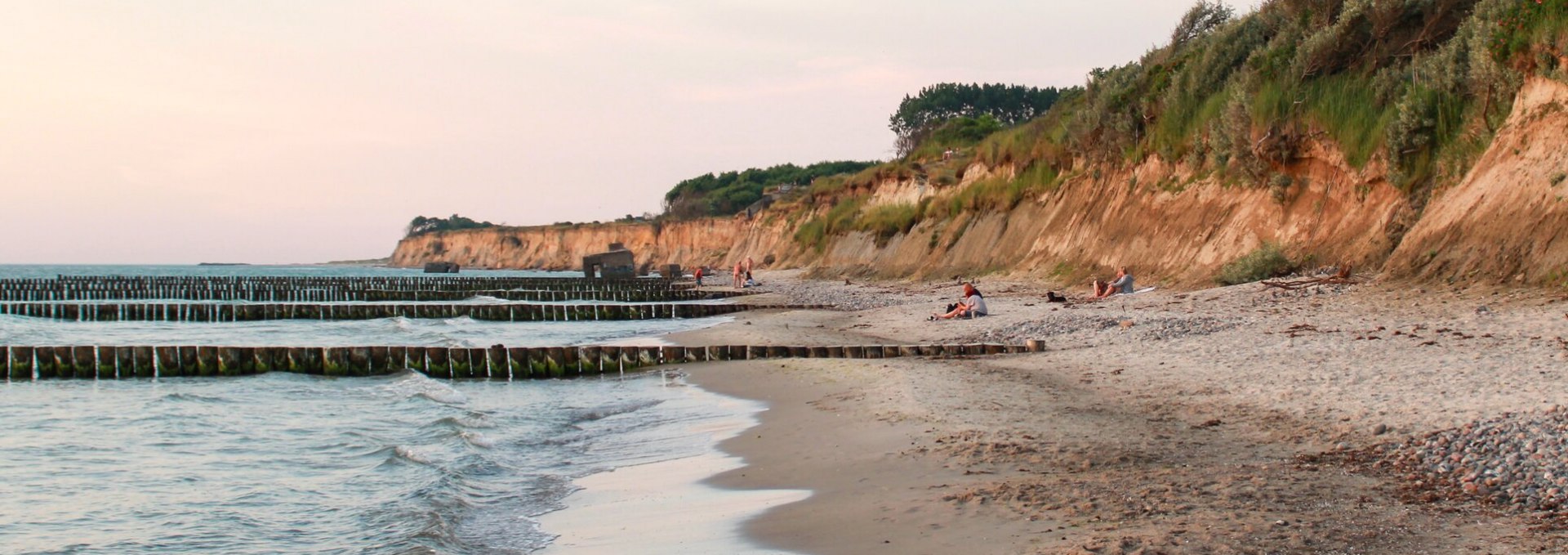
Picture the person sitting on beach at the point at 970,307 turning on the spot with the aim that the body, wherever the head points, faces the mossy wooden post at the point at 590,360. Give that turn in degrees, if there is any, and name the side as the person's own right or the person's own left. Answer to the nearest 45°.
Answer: approximately 45° to the person's own left

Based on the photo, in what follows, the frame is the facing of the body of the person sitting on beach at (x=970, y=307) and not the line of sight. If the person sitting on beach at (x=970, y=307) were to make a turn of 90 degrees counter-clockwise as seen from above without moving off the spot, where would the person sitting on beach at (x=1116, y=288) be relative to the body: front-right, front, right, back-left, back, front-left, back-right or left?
back-left

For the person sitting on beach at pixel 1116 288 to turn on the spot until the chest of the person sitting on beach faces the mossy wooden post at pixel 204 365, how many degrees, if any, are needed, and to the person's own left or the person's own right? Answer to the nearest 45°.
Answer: approximately 45° to the person's own left

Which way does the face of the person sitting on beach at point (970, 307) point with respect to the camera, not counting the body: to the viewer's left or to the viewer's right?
to the viewer's left

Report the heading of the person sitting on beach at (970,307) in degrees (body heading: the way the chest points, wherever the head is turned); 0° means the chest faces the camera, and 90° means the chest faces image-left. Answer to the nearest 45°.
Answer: approximately 90°

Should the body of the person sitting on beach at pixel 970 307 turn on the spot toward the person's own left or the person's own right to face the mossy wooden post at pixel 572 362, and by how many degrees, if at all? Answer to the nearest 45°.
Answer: approximately 45° to the person's own left

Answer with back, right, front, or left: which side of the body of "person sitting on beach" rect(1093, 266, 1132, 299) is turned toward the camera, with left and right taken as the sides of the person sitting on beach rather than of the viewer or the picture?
left

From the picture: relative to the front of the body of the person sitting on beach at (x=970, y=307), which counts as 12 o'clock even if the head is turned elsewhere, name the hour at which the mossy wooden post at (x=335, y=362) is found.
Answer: The mossy wooden post is roughly at 11 o'clock from the person sitting on beach.

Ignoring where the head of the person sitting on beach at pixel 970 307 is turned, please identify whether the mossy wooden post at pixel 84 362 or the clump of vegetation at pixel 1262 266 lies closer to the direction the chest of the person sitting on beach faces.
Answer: the mossy wooden post

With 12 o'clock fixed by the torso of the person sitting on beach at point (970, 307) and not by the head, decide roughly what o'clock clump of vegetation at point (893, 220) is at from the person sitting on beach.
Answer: The clump of vegetation is roughly at 3 o'clock from the person sitting on beach.
